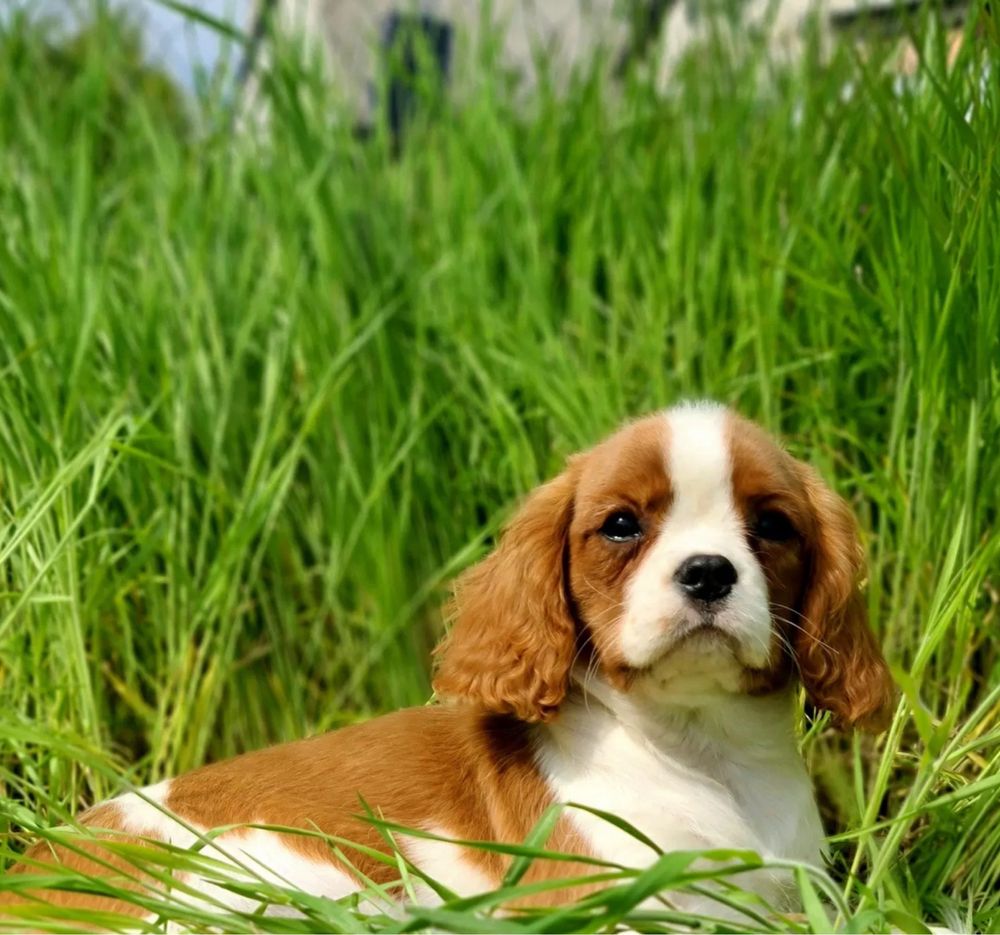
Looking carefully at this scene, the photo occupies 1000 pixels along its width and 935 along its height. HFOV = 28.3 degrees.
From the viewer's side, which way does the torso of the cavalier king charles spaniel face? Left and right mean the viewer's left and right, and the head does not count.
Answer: facing the viewer and to the right of the viewer
